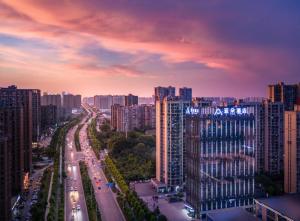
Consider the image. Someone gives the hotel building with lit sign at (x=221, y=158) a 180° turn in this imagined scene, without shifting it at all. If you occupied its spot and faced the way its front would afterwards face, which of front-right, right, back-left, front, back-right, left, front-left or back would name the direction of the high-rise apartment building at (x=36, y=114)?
front-left

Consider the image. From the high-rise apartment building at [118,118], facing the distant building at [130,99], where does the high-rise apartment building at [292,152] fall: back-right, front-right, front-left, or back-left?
back-right

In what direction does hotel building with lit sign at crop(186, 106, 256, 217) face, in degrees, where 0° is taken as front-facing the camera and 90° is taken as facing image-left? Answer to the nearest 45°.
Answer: approximately 0°

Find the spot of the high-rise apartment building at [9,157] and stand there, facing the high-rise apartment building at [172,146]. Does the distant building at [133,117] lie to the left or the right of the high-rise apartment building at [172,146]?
left

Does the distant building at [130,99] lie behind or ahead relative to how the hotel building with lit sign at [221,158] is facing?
behind

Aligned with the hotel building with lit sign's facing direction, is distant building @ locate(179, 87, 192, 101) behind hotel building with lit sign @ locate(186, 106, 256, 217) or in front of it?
behind

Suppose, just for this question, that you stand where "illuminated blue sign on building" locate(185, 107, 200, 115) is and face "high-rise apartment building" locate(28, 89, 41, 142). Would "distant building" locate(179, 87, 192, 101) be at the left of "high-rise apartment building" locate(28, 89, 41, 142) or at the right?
right

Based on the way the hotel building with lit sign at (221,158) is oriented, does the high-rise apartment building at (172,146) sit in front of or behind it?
behind

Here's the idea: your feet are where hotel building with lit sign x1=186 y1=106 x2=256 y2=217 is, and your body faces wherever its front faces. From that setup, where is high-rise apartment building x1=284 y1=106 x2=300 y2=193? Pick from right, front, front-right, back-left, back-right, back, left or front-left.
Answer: back-left
